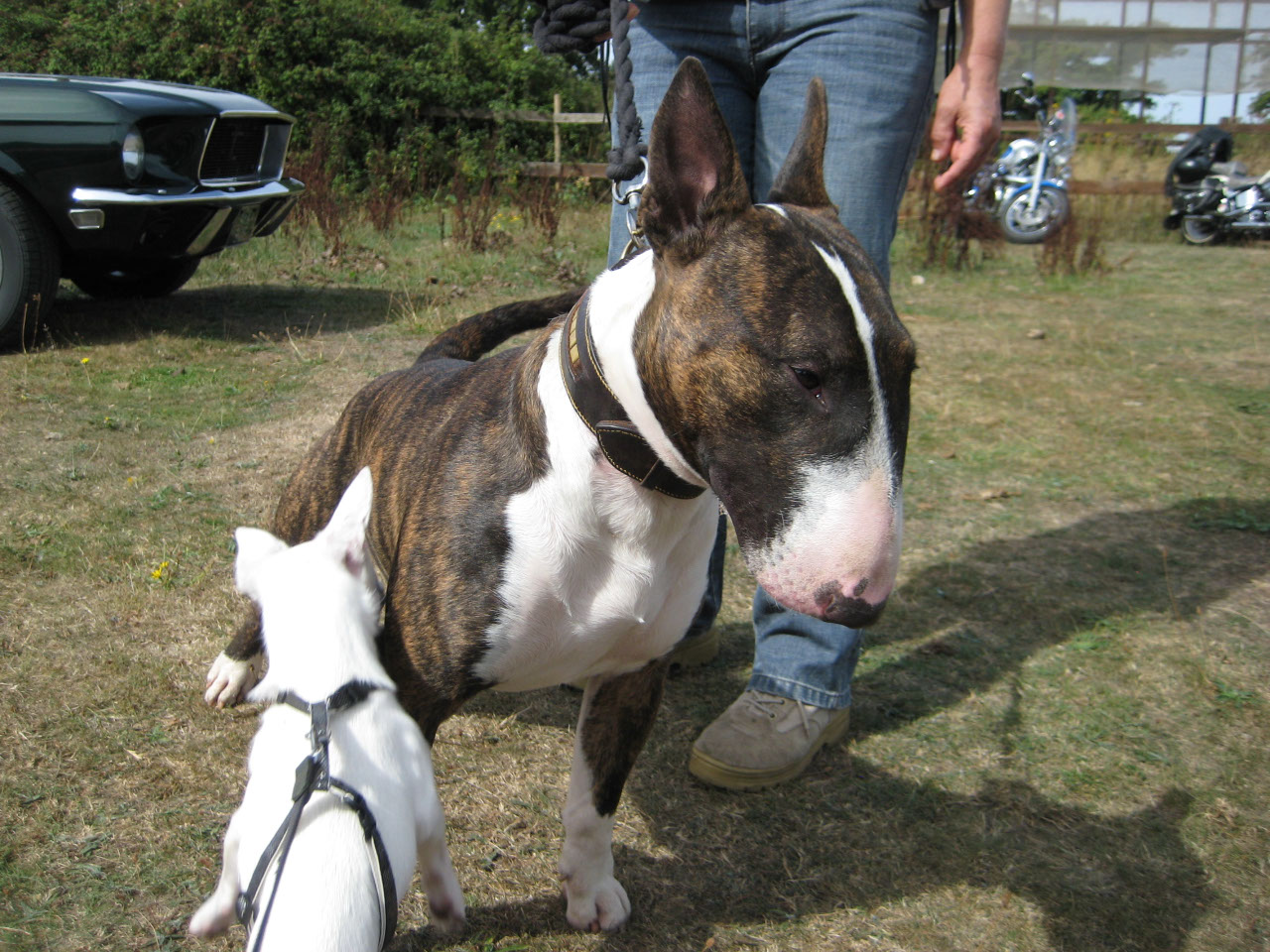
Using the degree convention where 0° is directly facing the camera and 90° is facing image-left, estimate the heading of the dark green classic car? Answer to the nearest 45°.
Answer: approximately 315°

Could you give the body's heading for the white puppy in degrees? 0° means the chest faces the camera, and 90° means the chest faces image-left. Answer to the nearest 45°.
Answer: approximately 180°

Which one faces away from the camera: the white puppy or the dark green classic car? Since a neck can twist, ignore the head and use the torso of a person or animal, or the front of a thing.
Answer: the white puppy

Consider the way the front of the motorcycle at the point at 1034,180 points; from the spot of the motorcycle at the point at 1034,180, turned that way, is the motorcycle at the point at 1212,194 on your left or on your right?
on your left
